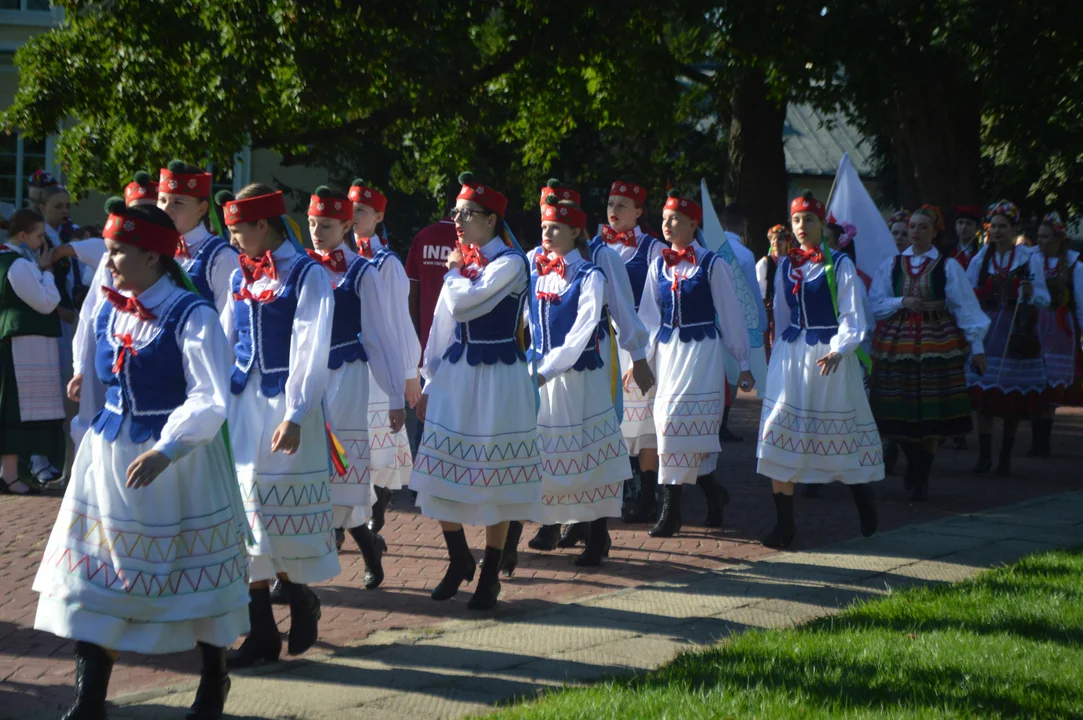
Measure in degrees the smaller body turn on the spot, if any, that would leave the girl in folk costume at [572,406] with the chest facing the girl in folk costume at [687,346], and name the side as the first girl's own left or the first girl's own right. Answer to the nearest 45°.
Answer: approximately 180°

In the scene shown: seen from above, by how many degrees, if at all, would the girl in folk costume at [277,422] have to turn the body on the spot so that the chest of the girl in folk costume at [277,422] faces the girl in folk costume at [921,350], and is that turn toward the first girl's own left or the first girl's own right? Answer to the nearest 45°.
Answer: approximately 180°

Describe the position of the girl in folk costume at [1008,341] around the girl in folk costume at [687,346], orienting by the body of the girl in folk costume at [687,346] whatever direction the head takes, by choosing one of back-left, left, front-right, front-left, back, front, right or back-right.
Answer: back

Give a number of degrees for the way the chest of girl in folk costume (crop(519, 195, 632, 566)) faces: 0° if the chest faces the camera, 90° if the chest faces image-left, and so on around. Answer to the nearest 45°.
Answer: approximately 45°

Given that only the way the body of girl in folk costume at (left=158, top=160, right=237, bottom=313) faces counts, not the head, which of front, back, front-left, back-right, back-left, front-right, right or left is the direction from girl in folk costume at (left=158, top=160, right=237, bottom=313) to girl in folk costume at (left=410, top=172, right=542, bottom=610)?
back-left

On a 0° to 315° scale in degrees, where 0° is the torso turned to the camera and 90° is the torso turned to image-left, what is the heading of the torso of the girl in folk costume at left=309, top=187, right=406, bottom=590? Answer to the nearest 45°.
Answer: approximately 45°

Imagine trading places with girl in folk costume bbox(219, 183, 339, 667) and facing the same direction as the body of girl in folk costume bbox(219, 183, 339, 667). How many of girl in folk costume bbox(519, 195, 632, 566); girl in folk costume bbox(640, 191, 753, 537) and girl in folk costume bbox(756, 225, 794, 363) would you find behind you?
3

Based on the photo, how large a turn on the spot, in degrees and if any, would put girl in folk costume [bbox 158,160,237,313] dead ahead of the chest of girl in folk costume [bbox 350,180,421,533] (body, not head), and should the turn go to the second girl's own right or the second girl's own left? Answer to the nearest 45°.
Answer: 0° — they already face them
